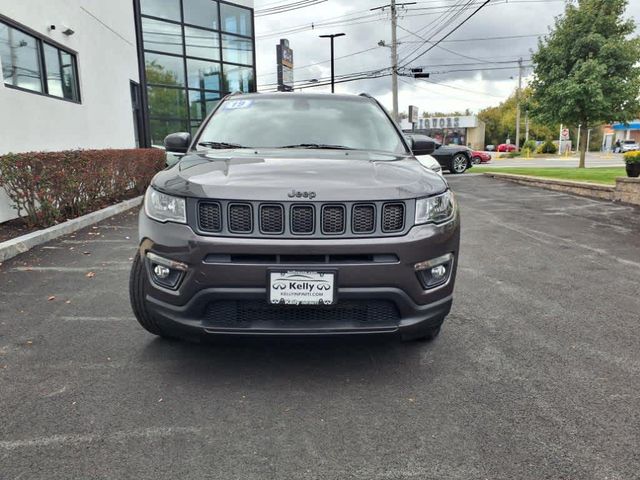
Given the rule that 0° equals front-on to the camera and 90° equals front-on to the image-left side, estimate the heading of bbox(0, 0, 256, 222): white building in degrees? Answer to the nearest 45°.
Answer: approximately 315°

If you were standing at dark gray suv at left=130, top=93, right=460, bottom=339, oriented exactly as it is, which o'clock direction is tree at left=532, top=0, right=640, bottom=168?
The tree is roughly at 7 o'clock from the dark gray suv.

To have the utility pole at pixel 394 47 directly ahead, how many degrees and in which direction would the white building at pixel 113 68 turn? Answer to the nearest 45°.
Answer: approximately 90° to its left

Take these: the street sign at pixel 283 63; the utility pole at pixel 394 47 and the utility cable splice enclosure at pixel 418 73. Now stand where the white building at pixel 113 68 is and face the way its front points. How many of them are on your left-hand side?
3

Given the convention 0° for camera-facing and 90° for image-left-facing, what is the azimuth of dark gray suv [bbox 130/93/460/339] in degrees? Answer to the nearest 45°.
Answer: approximately 0°

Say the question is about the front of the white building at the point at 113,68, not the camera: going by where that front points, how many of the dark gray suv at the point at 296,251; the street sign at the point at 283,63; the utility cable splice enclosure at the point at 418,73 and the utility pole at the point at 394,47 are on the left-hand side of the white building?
3

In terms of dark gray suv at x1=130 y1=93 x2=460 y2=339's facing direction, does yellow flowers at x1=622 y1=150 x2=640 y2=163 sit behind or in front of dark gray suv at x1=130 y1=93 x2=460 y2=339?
behind

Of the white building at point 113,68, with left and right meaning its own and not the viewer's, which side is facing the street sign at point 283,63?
left

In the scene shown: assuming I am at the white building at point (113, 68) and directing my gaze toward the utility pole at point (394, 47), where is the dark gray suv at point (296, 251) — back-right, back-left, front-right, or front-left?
back-right

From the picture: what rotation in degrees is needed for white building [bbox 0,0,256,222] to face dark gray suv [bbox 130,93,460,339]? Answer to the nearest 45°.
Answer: approximately 45° to its right

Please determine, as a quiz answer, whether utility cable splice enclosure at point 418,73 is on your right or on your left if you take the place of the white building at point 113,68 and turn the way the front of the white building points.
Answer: on your left
